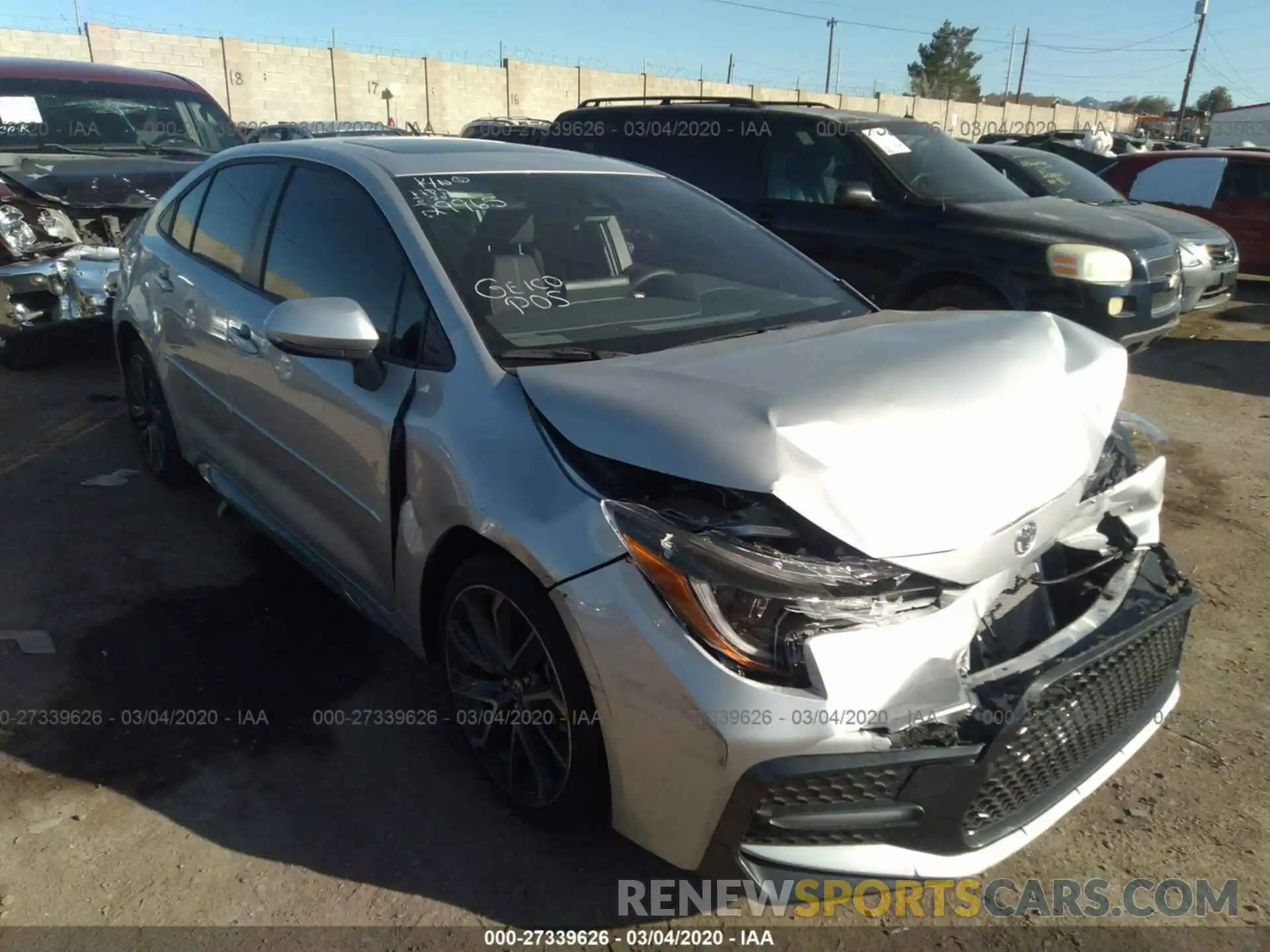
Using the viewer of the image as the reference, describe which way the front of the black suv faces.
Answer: facing the viewer and to the right of the viewer

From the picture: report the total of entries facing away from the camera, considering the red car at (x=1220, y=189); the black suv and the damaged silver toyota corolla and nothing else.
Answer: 0

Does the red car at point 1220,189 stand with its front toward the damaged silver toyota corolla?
no

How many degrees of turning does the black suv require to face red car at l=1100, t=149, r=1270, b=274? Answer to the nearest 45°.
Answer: approximately 90° to its left

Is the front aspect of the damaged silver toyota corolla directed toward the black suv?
no

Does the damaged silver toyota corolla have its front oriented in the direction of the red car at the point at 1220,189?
no

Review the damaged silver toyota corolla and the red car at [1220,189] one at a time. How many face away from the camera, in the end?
0

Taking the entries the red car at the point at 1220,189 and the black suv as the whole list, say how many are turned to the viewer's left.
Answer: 0

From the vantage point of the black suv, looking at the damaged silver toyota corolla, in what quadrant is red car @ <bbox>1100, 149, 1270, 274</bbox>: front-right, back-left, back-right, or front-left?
back-left

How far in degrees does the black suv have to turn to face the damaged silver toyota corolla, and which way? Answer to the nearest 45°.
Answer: approximately 45° to its right

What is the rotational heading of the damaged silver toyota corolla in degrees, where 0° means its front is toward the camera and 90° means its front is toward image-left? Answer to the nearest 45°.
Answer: approximately 315°

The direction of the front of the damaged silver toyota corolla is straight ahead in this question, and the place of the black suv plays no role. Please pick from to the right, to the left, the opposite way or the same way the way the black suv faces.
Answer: the same way
